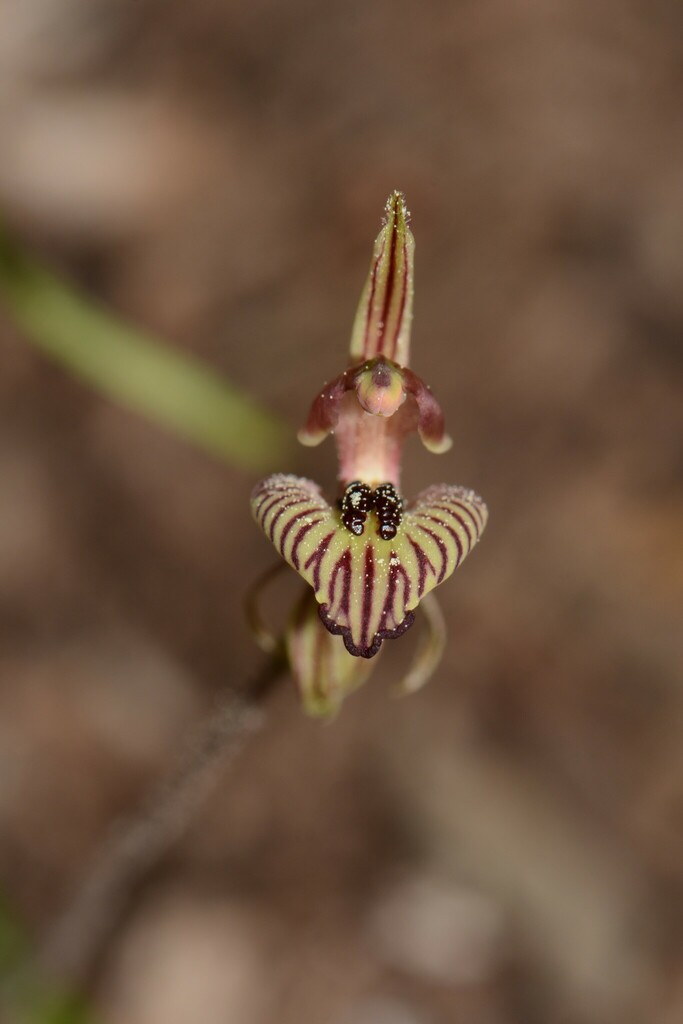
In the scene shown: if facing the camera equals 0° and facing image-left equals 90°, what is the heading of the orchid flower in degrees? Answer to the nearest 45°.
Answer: approximately 0°
